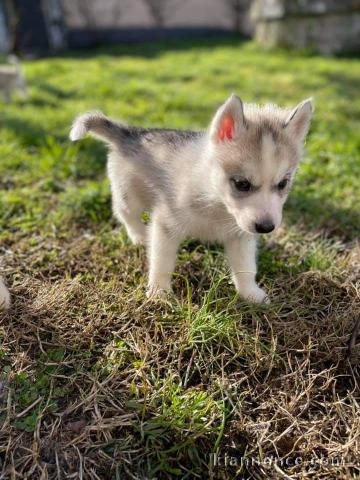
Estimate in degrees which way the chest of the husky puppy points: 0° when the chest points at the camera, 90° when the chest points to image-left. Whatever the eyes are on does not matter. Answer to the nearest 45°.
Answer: approximately 315°
